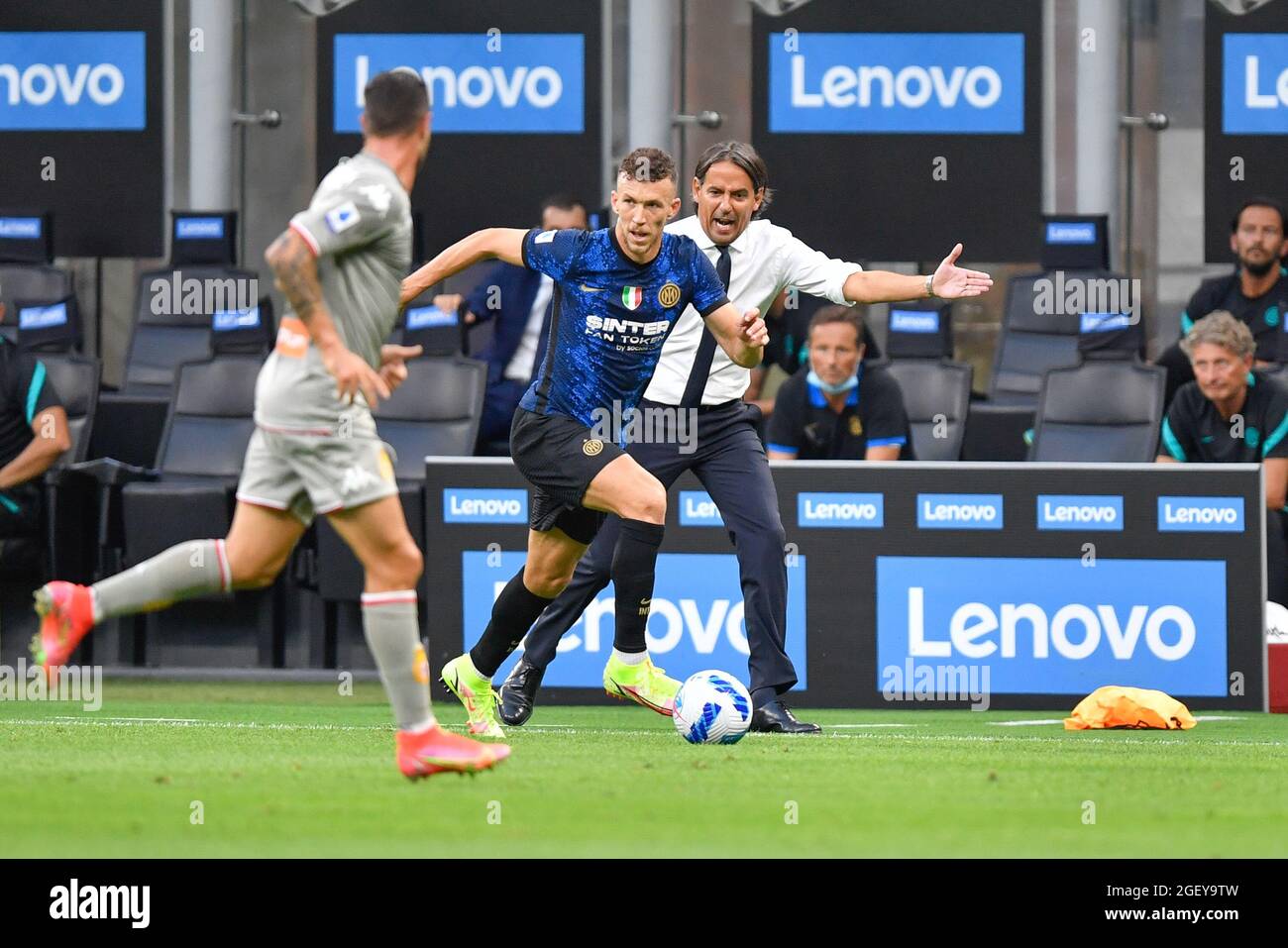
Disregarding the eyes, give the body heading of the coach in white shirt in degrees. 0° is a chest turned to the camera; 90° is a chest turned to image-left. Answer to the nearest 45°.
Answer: approximately 0°

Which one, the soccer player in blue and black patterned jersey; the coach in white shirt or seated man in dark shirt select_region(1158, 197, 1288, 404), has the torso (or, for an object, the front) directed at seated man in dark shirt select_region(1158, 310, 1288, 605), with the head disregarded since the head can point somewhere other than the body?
seated man in dark shirt select_region(1158, 197, 1288, 404)

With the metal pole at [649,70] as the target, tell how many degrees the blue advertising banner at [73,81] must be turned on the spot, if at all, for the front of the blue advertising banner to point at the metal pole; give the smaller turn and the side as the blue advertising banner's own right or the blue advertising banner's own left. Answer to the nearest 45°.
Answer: approximately 90° to the blue advertising banner's own left

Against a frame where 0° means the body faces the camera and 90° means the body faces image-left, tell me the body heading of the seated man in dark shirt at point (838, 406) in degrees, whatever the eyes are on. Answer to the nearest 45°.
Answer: approximately 0°

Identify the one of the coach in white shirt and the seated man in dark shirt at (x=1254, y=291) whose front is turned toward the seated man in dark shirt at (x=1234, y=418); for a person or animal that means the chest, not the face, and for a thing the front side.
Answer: the seated man in dark shirt at (x=1254, y=291)

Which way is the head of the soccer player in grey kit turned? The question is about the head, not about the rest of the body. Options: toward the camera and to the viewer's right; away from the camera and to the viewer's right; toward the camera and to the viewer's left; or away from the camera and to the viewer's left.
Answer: away from the camera and to the viewer's right
